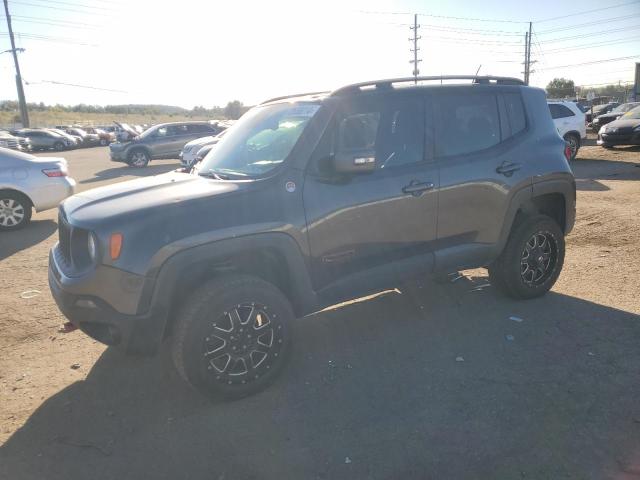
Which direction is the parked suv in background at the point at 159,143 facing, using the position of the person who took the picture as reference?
facing to the left of the viewer

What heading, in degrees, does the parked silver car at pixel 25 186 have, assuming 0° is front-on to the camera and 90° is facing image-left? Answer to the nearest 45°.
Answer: approximately 90°

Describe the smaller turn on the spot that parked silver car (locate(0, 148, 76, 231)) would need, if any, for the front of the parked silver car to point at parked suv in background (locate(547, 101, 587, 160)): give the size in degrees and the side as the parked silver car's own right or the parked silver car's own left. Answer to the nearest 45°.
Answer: approximately 180°

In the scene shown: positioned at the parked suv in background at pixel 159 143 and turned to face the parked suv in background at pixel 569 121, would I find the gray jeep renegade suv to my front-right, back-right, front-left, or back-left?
front-right

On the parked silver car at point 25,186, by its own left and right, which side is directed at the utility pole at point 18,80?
right

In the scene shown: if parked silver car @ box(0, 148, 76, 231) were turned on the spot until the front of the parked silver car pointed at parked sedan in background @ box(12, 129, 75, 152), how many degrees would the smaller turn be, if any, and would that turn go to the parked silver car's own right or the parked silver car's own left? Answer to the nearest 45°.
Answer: approximately 90° to the parked silver car's own right

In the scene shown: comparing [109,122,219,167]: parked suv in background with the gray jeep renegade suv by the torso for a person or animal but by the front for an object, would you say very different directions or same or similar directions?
same or similar directions

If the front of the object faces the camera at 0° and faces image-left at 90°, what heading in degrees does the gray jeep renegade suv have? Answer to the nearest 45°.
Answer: approximately 45°
